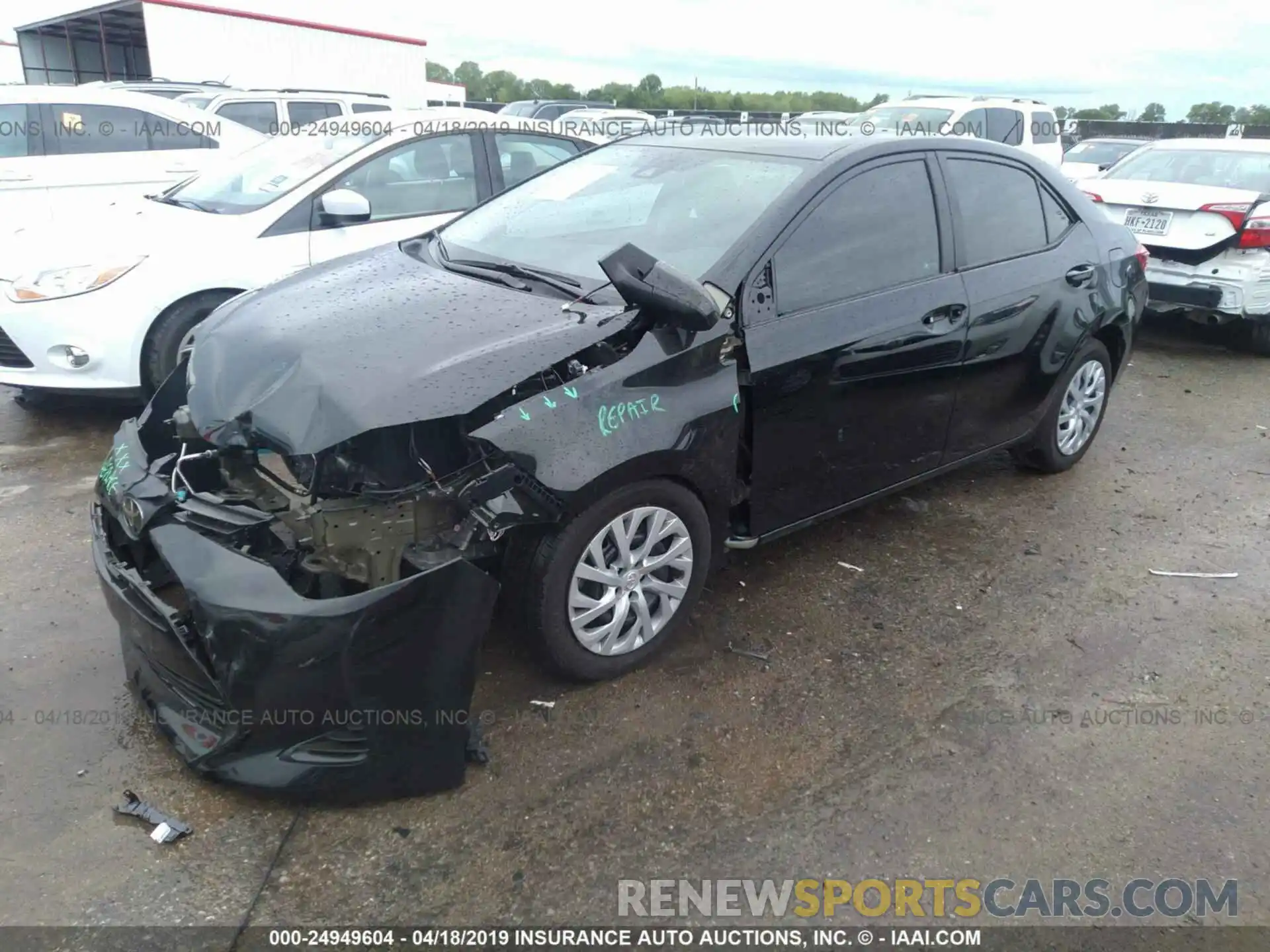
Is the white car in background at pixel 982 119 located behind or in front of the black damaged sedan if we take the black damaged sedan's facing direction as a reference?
behind

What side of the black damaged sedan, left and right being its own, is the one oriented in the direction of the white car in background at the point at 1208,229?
back

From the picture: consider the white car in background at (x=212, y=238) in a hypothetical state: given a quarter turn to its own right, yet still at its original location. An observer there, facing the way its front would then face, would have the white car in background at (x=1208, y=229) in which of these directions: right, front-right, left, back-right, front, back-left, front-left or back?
back-right

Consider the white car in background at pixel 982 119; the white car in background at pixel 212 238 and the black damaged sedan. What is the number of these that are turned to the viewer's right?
0

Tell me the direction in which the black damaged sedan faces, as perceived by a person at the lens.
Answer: facing the viewer and to the left of the viewer

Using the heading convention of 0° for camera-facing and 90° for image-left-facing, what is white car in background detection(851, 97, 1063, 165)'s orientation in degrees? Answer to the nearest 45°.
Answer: approximately 45°

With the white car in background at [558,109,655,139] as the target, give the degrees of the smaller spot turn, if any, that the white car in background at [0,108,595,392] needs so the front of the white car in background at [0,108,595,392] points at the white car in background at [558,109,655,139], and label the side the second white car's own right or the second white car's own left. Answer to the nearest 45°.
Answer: approximately 180°

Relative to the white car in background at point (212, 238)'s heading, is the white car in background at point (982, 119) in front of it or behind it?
behind

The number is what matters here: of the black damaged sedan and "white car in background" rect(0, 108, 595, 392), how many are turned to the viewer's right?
0

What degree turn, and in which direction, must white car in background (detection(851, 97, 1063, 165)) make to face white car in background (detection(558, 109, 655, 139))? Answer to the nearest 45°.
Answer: approximately 45° to its right

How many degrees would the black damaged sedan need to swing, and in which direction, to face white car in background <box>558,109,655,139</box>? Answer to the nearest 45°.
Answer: approximately 135° to its right

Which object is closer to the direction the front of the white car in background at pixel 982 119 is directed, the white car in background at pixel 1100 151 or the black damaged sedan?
the black damaged sedan

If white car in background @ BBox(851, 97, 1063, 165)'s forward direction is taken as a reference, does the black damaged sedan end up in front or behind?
in front

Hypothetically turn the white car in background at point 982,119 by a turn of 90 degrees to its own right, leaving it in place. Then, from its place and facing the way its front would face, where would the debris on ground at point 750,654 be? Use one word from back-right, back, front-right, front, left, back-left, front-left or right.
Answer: back-left
